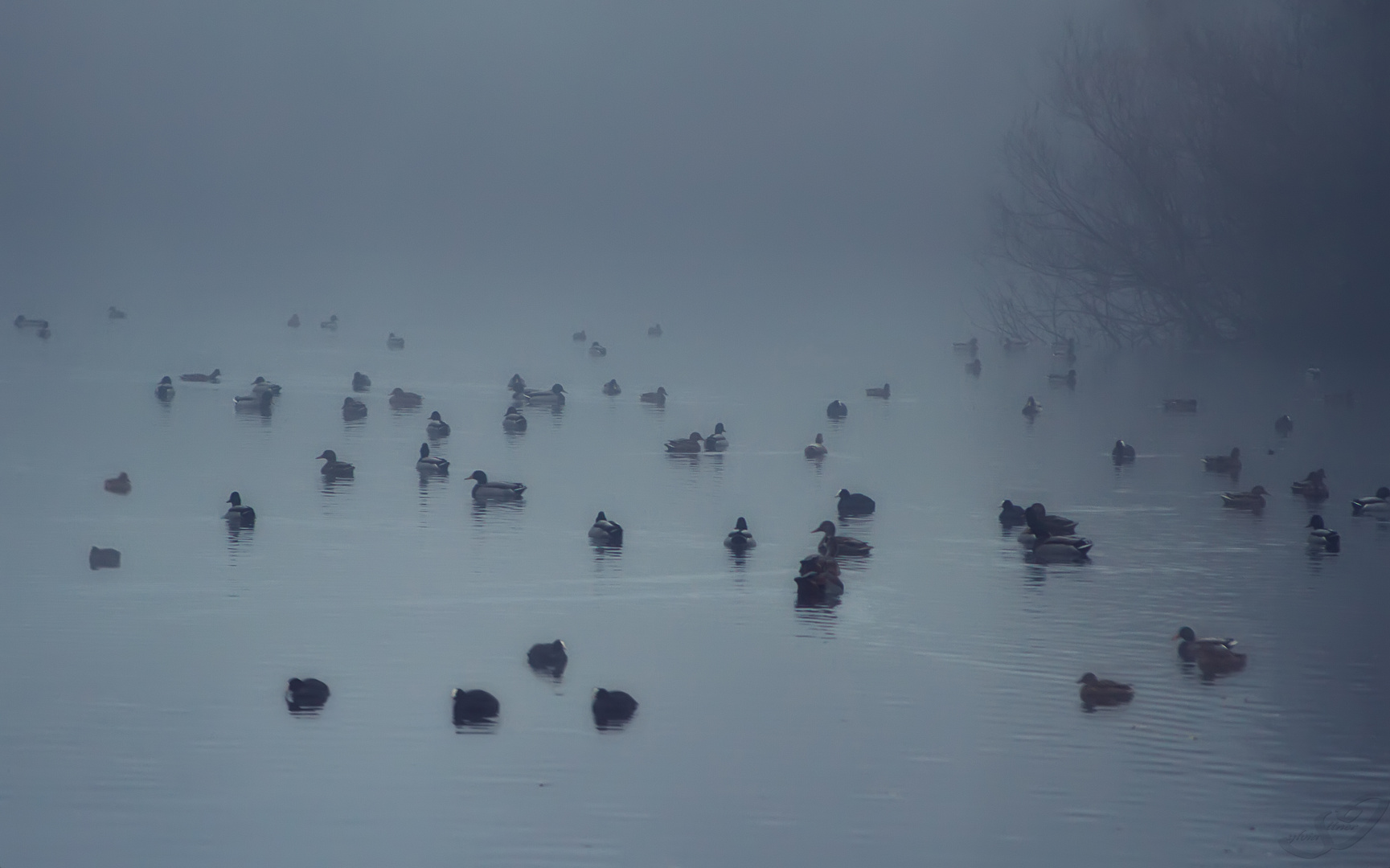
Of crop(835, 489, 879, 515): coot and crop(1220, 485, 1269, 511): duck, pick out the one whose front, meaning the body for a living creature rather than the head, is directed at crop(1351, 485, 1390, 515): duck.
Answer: crop(1220, 485, 1269, 511): duck

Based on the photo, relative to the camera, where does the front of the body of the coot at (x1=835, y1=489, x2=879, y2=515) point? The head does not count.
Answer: to the viewer's left

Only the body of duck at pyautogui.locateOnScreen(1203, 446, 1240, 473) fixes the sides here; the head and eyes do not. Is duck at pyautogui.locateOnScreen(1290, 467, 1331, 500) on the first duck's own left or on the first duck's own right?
on the first duck's own right

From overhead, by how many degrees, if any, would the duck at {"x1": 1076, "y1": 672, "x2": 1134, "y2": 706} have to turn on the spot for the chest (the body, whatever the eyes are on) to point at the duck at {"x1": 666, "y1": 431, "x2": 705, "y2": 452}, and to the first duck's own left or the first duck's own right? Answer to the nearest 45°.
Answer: approximately 45° to the first duck's own right

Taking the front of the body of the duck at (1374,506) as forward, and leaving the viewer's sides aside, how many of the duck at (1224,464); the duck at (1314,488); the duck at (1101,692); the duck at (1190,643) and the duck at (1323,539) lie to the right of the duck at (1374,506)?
3

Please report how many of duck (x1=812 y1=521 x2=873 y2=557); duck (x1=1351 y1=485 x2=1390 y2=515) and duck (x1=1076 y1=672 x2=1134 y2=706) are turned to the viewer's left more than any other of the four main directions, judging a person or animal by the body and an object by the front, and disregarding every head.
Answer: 2

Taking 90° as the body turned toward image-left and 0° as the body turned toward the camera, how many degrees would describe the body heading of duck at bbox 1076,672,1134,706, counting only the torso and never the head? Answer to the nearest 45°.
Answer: approximately 90°

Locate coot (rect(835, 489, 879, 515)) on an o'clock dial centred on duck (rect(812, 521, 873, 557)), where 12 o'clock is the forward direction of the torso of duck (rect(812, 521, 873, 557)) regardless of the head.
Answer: coot (rect(835, 489, 879, 515)) is roughly at 3 o'clock from duck (rect(812, 521, 873, 557)).

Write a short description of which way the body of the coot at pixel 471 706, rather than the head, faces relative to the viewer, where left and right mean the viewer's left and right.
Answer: facing to the left of the viewer

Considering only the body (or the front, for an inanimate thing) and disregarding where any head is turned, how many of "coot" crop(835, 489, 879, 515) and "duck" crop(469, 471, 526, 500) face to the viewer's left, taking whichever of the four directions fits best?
2

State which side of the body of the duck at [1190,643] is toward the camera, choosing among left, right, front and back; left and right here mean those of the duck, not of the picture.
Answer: left

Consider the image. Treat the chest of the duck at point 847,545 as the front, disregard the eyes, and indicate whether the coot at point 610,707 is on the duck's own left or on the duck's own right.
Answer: on the duck's own left

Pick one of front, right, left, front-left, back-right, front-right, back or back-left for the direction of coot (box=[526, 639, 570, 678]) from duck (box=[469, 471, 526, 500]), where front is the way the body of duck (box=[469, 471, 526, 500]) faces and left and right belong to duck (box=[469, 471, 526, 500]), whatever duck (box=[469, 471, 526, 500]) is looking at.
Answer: left

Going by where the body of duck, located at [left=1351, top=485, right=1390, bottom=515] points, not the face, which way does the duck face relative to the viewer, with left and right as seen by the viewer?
facing to the right of the viewer

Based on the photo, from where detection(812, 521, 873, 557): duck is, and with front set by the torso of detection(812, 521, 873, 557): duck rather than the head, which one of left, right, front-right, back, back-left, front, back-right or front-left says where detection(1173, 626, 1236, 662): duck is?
back-left

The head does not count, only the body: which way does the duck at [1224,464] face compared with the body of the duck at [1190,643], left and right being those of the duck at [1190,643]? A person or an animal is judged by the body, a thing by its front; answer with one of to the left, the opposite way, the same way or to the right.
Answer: the opposite way
